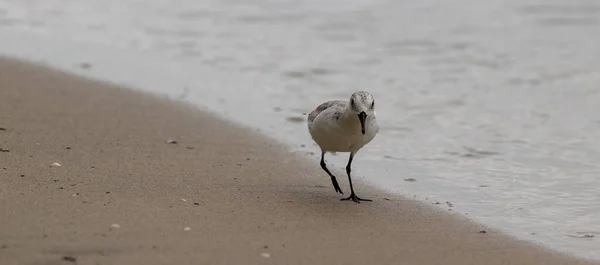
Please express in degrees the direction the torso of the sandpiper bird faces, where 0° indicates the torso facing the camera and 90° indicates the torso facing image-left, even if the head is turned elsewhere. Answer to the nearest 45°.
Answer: approximately 315°
